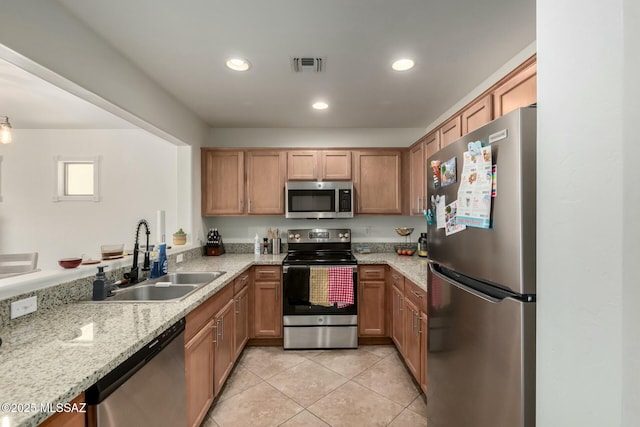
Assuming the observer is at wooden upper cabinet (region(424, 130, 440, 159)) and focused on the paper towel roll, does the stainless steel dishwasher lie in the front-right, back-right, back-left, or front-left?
front-left

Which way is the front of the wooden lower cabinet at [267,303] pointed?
toward the camera

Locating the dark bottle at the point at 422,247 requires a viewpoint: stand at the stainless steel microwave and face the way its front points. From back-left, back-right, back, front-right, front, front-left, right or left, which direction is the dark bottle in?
left

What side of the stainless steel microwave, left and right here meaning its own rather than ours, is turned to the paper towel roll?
right

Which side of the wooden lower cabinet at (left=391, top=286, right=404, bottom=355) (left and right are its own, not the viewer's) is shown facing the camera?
left

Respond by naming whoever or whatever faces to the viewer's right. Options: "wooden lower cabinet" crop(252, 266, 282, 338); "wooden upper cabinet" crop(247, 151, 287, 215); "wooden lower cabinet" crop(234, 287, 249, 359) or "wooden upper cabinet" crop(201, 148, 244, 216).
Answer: "wooden lower cabinet" crop(234, 287, 249, 359)

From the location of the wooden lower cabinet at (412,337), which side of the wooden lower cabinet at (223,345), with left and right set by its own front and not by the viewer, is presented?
front

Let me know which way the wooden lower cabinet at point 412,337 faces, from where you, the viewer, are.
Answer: facing to the left of the viewer

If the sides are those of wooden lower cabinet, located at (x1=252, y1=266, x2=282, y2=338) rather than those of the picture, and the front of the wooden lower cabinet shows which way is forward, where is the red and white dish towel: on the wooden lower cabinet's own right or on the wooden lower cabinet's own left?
on the wooden lower cabinet's own left

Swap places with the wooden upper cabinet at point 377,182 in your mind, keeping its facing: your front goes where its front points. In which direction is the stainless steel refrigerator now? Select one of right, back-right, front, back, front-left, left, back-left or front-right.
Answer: front

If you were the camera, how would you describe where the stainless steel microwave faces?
facing the viewer

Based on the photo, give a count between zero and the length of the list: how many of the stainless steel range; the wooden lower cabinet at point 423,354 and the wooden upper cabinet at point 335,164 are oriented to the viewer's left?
1

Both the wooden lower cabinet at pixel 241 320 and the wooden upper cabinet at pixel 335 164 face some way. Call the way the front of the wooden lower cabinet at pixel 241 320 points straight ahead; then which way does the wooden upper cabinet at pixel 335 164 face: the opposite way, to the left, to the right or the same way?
to the right

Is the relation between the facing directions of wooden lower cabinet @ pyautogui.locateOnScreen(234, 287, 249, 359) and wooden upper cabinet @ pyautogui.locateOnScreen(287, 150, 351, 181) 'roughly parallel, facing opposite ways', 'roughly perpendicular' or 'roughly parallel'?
roughly perpendicular

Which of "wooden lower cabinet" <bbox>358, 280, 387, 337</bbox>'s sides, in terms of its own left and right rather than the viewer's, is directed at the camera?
front

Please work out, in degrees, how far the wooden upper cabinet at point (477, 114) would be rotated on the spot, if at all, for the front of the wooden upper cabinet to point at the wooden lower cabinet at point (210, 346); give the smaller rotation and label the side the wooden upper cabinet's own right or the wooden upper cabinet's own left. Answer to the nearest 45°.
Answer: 0° — it already faces it

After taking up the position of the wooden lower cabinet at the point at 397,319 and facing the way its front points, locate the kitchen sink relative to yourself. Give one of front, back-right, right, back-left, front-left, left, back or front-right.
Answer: front-left

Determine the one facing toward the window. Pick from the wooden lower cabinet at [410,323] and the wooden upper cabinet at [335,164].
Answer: the wooden lower cabinet
